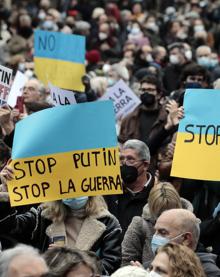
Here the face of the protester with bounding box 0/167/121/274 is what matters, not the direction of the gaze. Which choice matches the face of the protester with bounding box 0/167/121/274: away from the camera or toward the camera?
toward the camera

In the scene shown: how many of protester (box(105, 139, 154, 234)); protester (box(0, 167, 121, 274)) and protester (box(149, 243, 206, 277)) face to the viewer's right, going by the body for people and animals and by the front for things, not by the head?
0

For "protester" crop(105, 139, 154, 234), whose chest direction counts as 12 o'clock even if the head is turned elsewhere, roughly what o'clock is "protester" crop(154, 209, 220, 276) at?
"protester" crop(154, 209, 220, 276) is roughly at 10 o'clock from "protester" crop(105, 139, 154, 234).

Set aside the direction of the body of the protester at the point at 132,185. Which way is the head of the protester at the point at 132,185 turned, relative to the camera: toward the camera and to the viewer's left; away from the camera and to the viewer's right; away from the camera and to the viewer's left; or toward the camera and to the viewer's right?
toward the camera and to the viewer's left

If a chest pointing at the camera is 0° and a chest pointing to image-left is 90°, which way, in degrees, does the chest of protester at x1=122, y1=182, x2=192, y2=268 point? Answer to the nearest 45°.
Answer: approximately 315°

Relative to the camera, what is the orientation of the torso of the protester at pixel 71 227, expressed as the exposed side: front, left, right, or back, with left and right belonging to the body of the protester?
front

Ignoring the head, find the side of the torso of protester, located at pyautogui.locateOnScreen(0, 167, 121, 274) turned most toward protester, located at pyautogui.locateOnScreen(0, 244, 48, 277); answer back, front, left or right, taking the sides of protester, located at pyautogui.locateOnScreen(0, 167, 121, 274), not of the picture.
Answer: front
